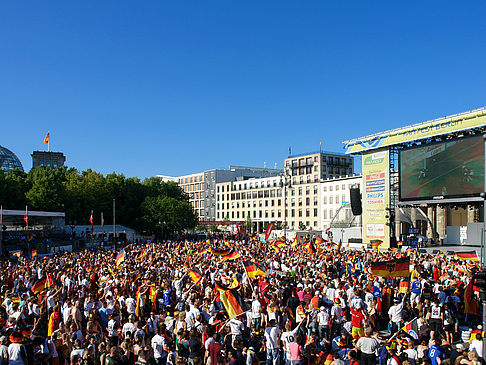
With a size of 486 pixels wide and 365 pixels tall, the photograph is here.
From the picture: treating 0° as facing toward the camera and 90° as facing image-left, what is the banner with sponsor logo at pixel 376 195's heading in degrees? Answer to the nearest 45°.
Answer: approximately 45°

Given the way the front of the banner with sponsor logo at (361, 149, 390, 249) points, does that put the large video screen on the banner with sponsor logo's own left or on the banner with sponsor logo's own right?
on the banner with sponsor logo's own left

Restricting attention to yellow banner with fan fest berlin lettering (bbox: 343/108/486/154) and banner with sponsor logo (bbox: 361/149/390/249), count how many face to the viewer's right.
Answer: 0

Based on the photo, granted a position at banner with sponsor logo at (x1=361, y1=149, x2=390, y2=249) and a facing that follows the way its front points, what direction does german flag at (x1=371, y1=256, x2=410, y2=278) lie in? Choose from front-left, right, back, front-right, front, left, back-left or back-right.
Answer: front-left

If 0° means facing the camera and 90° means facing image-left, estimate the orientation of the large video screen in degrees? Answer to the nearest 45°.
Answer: approximately 45°

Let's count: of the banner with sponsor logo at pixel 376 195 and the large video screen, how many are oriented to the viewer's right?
0

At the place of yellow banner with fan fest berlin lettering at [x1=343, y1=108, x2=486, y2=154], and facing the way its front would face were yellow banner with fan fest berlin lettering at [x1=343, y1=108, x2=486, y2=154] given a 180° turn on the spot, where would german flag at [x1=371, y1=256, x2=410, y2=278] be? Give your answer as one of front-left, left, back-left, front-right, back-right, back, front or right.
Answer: back-right
